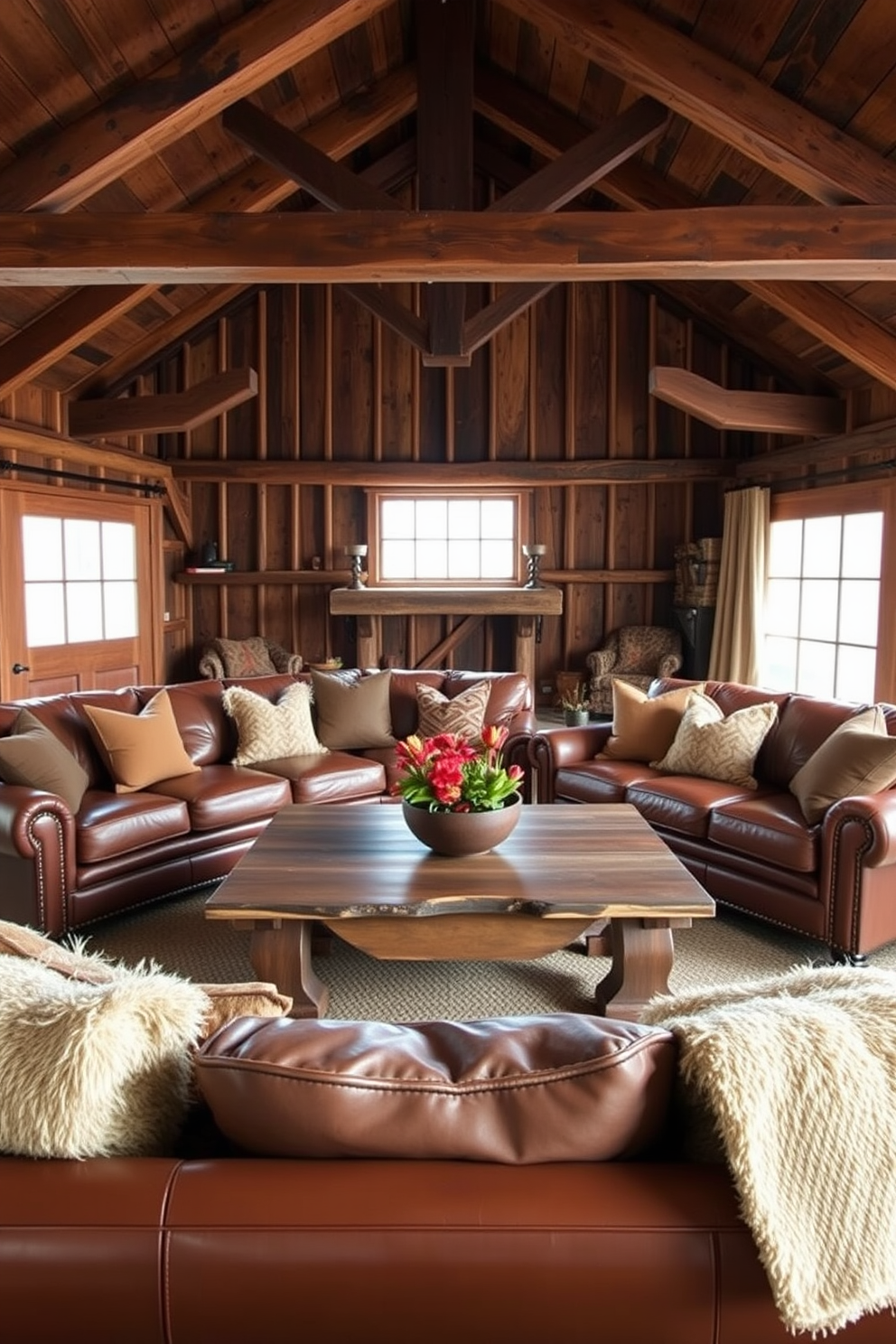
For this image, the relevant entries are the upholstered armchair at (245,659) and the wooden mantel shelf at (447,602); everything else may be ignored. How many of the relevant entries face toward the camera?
2

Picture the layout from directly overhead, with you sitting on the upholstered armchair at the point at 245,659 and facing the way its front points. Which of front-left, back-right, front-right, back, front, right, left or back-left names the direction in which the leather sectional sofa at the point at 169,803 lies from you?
front

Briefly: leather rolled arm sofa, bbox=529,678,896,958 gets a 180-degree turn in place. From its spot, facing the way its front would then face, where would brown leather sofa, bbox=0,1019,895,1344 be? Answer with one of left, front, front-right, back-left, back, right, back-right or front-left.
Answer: back-right

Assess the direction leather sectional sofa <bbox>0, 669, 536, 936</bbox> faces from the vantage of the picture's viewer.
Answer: facing the viewer and to the right of the viewer

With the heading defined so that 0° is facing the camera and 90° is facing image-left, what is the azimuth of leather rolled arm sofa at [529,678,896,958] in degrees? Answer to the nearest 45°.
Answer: approximately 45°

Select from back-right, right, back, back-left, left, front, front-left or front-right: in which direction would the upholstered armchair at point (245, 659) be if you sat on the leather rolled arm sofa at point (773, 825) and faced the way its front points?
right

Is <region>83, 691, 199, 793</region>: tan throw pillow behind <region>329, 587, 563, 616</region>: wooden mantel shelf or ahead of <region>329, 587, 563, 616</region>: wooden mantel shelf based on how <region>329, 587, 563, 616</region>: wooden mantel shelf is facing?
ahead

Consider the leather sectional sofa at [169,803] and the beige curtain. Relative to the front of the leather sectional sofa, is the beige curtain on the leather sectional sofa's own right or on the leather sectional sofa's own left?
on the leather sectional sofa's own left

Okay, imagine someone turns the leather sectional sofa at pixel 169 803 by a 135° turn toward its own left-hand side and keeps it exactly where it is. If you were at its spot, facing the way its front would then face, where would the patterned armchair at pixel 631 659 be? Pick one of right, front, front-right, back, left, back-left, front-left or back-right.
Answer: front-right

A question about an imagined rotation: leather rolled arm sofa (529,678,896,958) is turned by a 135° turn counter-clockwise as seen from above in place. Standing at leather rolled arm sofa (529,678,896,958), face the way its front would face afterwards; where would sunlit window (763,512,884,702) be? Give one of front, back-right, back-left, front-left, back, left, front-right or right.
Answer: left

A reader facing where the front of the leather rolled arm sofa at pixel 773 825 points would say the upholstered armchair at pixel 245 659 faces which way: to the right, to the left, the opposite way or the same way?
to the left

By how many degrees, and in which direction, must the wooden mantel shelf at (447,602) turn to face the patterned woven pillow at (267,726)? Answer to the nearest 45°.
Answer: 0° — it already faces it

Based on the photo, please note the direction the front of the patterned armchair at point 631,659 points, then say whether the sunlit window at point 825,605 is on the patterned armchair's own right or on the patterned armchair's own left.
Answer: on the patterned armchair's own left

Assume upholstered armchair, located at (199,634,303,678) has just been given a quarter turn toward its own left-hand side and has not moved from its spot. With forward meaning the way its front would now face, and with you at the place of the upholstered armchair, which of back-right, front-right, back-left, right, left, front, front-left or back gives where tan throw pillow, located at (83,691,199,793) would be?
right

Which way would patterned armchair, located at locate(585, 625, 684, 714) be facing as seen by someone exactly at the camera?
facing the viewer and to the left of the viewer

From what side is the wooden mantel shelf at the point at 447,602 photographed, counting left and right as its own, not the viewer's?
front
